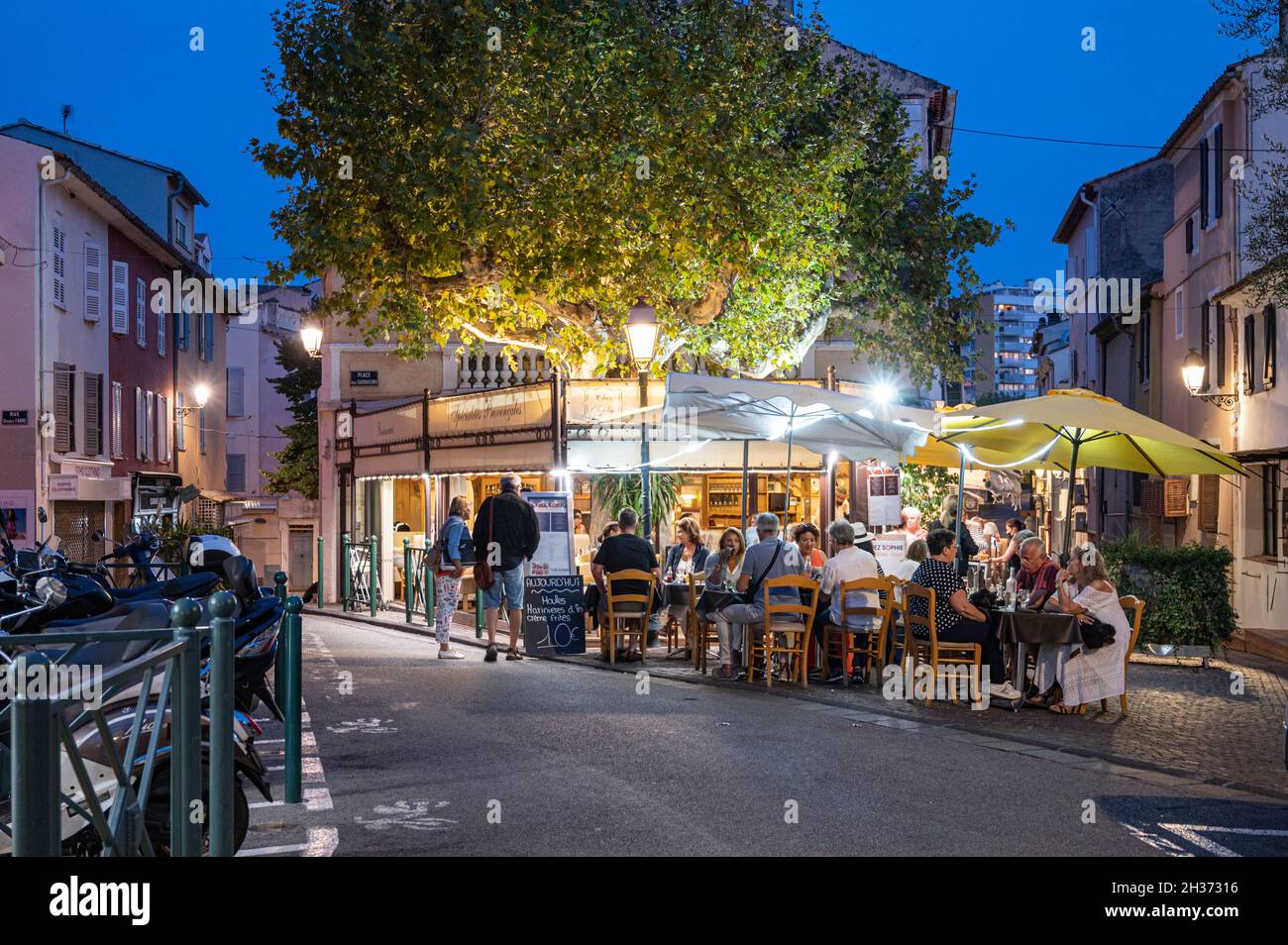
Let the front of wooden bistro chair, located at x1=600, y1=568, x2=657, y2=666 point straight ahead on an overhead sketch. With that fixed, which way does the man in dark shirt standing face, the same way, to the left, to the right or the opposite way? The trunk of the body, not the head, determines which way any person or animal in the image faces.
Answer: the same way

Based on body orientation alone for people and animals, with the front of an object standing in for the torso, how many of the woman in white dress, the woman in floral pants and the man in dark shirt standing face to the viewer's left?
1

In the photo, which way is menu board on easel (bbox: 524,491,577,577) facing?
toward the camera

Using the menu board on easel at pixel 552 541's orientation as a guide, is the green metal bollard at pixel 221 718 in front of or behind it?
in front

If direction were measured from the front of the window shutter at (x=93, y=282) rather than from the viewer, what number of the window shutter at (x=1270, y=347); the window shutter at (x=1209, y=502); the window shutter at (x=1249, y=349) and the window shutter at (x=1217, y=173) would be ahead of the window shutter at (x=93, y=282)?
4

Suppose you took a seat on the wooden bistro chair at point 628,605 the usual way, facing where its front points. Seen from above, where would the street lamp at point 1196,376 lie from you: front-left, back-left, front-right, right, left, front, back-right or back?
front-right

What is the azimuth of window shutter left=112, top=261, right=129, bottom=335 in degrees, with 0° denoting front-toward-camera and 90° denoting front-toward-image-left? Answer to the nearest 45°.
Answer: approximately 315°

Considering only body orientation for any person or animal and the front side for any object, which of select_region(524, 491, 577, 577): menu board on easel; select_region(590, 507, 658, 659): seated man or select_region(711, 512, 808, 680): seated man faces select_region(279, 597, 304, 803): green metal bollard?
the menu board on easel

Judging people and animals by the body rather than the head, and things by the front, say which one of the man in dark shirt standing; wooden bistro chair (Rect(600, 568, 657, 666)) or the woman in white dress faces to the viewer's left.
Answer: the woman in white dress

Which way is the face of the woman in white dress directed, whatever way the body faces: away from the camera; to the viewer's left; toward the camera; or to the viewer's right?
to the viewer's left

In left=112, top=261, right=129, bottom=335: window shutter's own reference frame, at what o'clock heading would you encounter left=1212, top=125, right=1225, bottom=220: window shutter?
left=1212, top=125, right=1225, bottom=220: window shutter is roughly at 12 o'clock from left=112, top=261, right=129, bottom=335: window shutter.

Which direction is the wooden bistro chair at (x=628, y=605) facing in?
away from the camera

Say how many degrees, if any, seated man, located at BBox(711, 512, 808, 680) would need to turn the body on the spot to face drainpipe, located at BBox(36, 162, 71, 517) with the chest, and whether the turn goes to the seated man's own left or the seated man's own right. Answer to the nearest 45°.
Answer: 0° — they already face it

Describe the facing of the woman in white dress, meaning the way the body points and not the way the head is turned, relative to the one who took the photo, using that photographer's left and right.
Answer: facing to the left of the viewer

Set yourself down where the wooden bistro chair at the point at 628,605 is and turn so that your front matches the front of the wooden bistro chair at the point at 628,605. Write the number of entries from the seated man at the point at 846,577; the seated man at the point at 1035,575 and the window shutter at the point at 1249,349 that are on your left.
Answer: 0

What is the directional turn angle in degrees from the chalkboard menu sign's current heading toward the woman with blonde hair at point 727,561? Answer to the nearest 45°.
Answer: approximately 45° to its left

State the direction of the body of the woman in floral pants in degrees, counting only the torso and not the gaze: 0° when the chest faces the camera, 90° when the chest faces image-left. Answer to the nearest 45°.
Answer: approximately 270°

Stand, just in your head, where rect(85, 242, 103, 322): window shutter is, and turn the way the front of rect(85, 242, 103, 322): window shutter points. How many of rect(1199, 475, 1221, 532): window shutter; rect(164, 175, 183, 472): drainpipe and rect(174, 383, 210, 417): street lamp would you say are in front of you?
1

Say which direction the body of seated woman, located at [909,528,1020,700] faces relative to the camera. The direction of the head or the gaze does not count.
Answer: to the viewer's right

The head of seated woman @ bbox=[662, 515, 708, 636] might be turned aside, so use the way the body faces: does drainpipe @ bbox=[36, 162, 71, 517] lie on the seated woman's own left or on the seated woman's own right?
on the seated woman's own right

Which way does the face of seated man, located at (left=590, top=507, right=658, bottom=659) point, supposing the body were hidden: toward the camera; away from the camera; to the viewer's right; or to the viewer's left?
away from the camera

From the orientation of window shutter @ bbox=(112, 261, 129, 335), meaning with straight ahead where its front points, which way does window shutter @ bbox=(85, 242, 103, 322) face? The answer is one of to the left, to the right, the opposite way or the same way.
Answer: the same way
